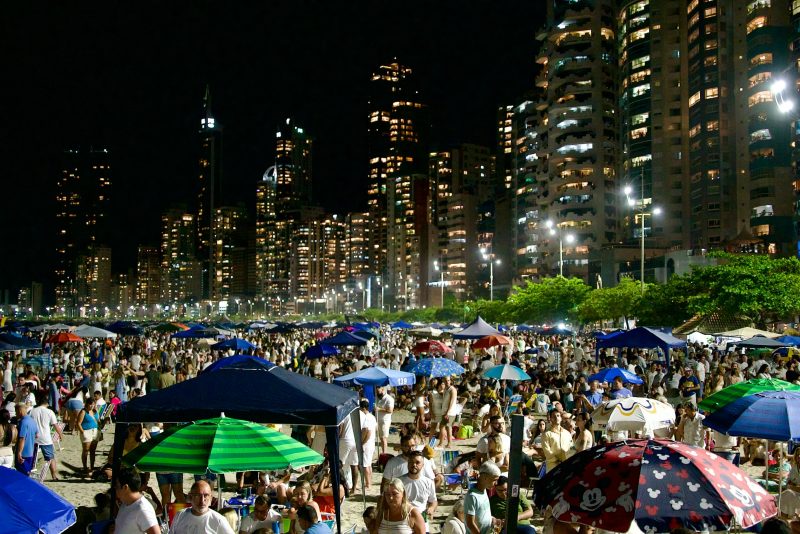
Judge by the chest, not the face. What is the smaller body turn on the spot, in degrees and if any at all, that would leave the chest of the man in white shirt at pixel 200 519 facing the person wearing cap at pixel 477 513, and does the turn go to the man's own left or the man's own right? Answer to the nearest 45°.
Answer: approximately 90° to the man's own left

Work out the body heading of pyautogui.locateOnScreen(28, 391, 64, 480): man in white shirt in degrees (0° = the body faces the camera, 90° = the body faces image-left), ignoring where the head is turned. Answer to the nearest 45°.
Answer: approximately 180°

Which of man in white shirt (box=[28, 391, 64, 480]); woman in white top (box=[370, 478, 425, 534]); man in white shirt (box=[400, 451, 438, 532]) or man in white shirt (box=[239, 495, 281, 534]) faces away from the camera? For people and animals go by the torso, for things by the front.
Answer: man in white shirt (box=[28, 391, 64, 480])

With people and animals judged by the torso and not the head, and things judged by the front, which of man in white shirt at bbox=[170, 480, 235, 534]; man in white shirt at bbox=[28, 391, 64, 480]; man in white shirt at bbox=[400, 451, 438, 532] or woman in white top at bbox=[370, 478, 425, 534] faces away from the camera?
man in white shirt at bbox=[28, 391, 64, 480]

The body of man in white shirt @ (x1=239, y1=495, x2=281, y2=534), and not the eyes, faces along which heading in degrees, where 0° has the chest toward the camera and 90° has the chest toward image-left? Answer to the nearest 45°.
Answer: approximately 0°

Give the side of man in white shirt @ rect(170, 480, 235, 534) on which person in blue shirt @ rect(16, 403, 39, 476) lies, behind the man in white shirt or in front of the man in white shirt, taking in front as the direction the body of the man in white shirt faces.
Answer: behind

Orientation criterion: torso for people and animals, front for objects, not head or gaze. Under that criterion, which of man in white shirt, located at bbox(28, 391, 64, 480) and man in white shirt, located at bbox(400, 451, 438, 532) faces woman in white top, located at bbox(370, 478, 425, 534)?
man in white shirt, located at bbox(400, 451, 438, 532)

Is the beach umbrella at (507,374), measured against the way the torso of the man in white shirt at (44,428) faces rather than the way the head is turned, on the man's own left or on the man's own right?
on the man's own right

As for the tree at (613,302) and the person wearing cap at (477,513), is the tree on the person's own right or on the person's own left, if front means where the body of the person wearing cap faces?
on the person's own left
